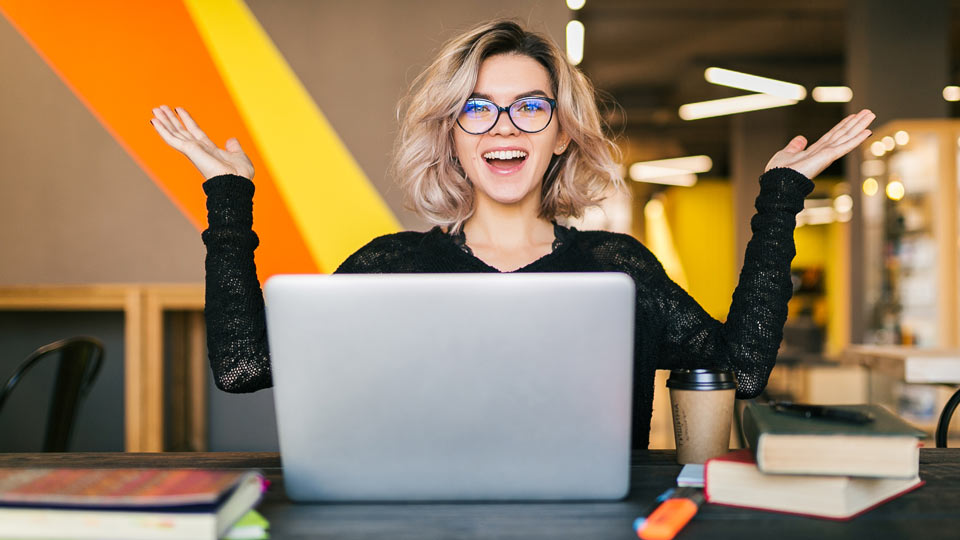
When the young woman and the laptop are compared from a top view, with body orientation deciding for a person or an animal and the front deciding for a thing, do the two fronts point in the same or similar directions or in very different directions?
very different directions

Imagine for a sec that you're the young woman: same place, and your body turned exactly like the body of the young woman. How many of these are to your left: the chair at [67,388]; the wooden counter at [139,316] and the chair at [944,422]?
1

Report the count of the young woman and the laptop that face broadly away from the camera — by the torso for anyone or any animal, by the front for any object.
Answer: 1

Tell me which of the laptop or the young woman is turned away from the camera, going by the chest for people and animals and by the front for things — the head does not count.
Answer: the laptop

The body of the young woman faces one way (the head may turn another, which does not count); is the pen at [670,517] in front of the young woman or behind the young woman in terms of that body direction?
in front

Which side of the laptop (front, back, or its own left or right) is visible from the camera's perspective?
back

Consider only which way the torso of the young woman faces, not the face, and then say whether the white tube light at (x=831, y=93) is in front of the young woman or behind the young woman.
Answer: behind

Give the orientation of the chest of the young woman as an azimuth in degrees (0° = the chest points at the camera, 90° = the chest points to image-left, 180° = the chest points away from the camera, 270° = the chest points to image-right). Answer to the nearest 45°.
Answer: approximately 0°

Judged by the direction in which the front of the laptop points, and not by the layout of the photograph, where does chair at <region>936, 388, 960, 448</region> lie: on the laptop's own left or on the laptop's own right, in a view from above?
on the laptop's own right

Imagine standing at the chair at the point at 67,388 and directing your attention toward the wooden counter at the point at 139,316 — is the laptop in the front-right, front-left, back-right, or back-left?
back-right
